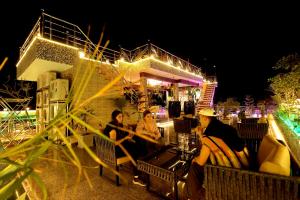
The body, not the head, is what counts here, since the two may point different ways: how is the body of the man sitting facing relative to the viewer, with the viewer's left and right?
facing to the left of the viewer

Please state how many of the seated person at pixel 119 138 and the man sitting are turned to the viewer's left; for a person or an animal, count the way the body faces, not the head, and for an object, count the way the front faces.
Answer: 1

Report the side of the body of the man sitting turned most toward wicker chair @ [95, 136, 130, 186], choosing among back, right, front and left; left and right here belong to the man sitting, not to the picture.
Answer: front

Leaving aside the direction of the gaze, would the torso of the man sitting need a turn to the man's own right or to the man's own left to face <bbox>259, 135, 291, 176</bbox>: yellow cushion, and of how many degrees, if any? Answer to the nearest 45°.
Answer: approximately 180°

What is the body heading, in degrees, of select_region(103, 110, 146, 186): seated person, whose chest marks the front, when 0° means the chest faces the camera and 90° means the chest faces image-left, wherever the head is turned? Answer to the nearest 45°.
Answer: approximately 270°

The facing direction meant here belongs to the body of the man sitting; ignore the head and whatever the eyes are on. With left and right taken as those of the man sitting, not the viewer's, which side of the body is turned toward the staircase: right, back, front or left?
right
